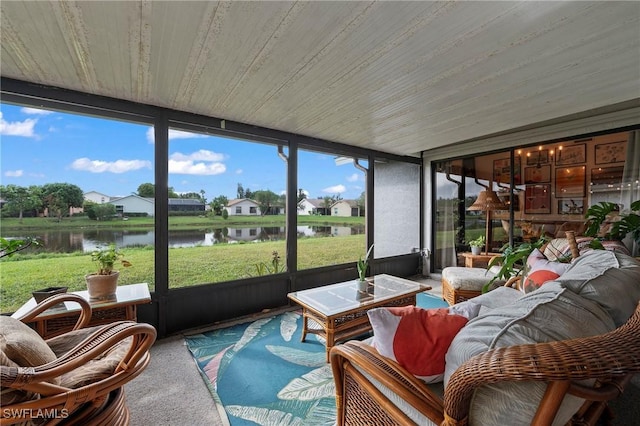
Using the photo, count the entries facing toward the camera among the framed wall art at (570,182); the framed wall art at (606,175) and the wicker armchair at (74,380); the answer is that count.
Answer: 2

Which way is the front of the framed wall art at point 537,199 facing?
toward the camera

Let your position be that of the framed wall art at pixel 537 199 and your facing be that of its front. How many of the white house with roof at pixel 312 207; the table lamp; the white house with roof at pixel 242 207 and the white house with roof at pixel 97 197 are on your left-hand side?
0

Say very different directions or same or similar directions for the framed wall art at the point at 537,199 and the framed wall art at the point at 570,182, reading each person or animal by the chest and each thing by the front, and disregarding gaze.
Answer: same or similar directions

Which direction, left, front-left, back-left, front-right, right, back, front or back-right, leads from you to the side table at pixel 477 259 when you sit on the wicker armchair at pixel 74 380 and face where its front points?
front-right

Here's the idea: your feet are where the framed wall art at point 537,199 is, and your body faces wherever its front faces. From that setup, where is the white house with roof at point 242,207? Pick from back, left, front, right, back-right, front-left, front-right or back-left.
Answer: front-right

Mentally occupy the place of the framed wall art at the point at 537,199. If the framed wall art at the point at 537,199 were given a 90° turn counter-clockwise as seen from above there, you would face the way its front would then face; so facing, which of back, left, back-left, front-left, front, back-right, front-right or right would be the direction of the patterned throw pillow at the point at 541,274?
right

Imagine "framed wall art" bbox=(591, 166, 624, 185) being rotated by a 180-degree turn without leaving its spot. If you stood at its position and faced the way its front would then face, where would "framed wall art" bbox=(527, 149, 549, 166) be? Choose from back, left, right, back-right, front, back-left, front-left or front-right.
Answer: left

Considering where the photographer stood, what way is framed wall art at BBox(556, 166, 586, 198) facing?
facing the viewer

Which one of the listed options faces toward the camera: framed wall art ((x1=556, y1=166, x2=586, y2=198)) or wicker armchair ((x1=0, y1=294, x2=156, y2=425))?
the framed wall art

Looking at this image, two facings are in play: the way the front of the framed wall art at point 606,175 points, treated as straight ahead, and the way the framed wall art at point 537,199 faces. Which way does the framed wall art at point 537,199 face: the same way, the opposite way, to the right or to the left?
the same way

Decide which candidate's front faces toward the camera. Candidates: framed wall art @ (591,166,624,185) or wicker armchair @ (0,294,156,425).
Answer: the framed wall art

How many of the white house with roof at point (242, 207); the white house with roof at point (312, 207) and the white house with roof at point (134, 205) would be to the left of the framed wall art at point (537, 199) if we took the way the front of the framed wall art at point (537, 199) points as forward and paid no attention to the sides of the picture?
0

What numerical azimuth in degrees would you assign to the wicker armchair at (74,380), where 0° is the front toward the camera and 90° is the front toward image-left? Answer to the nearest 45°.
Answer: approximately 225°

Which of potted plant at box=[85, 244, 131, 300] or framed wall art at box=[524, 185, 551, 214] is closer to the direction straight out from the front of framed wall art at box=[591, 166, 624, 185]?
the potted plant

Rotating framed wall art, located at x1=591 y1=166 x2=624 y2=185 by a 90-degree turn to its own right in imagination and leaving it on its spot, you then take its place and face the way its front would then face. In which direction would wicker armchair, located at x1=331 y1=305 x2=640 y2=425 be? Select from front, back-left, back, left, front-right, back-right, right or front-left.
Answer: left
